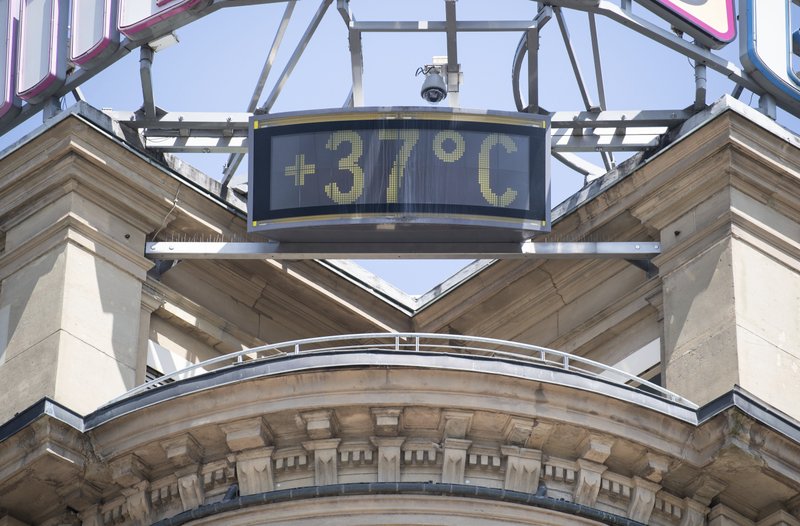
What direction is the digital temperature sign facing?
toward the camera

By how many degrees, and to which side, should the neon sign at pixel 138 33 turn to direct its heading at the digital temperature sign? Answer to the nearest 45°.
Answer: approximately 90° to its left

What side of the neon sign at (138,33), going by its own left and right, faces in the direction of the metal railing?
left

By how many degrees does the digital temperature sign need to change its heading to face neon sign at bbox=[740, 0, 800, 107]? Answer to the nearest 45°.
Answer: approximately 90° to its left

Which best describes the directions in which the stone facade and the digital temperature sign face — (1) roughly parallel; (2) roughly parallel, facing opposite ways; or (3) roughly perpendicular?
roughly parallel

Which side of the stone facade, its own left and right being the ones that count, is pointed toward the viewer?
front

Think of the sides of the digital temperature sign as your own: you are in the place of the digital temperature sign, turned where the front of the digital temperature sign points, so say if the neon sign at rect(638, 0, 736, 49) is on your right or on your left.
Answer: on your left

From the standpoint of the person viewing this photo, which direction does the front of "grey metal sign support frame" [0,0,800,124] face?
facing the viewer
